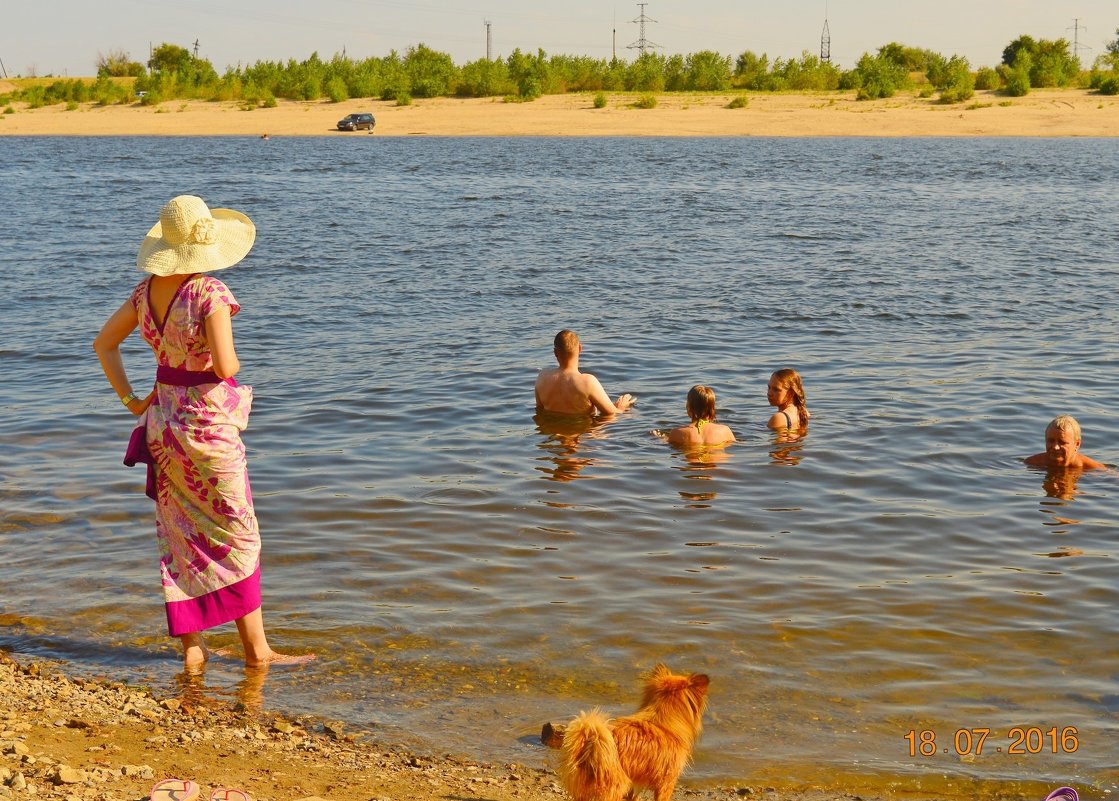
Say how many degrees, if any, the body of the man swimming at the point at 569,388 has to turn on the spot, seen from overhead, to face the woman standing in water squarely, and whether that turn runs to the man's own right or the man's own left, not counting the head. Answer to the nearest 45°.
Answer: approximately 180°

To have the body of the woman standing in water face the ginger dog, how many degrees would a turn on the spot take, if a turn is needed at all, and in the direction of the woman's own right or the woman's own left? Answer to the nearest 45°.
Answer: approximately 90° to the woman's own right

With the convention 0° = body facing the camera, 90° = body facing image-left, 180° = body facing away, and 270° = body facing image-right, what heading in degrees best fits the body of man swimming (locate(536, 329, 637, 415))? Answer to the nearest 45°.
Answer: approximately 180°

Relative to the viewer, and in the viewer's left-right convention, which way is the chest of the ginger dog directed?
facing away from the viewer and to the right of the viewer

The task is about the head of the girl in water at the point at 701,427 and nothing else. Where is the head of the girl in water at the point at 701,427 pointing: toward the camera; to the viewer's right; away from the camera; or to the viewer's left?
away from the camera

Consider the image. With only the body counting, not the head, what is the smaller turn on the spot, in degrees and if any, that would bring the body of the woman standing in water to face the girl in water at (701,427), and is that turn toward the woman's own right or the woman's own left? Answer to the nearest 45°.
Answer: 0° — they already face them

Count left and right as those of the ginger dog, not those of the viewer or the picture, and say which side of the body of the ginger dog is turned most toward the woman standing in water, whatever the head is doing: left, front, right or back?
left

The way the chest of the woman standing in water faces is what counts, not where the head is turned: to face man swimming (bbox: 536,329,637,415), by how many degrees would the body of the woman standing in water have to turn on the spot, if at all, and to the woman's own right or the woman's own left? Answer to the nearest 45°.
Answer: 0° — they already face them

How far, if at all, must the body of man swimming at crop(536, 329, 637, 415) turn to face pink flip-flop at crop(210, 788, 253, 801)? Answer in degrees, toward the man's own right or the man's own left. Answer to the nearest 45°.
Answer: approximately 180°

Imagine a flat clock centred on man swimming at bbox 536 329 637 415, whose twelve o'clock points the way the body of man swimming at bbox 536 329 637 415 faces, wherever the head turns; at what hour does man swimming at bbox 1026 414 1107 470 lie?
man swimming at bbox 1026 414 1107 470 is roughly at 4 o'clock from man swimming at bbox 536 329 637 415.

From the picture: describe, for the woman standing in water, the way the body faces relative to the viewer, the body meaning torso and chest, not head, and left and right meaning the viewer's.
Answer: facing away from the viewer and to the right of the viewer

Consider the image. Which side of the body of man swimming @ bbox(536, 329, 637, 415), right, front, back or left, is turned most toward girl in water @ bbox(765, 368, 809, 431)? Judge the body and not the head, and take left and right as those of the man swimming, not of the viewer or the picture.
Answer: right

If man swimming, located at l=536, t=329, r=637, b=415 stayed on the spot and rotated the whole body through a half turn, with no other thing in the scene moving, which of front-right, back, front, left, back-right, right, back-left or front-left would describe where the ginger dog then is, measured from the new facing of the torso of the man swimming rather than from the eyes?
front

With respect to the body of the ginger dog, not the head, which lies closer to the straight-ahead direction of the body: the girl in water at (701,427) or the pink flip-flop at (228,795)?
the girl in water

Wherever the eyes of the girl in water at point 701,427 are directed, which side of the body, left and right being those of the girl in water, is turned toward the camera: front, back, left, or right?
back

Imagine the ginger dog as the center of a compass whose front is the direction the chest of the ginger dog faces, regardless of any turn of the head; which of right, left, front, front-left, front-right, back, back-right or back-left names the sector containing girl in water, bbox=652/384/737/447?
front-left
